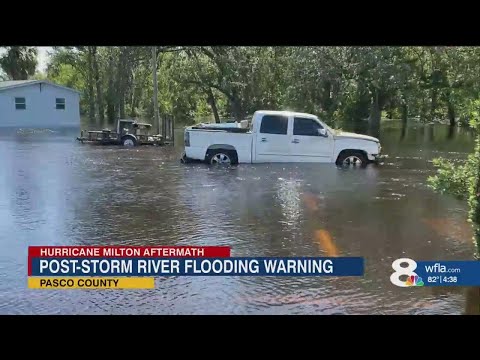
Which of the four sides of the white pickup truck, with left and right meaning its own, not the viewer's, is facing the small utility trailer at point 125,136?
back

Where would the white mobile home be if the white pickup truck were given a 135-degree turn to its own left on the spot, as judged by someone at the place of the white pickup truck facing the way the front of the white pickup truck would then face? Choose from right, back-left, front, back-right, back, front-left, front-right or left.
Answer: front-left

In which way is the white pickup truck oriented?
to the viewer's right

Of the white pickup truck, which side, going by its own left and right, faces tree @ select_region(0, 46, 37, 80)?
back
